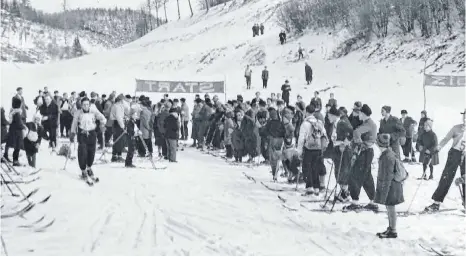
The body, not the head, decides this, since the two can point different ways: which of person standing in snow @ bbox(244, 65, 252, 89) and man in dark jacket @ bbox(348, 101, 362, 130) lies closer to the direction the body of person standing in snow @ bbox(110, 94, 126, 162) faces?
the man in dark jacket

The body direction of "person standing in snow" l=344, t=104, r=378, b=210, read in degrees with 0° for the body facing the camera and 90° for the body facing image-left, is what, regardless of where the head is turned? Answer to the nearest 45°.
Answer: approximately 90°

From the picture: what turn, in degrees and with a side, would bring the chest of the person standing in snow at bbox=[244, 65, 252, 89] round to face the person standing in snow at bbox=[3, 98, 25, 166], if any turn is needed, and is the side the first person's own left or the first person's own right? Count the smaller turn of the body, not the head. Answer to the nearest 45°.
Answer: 0° — they already face them

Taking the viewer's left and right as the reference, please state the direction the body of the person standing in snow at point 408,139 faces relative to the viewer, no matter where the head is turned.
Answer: facing to the left of the viewer

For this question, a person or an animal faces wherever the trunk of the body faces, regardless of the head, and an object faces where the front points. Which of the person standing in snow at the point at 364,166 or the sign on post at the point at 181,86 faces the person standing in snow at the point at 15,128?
the person standing in snow at the point at 364,166

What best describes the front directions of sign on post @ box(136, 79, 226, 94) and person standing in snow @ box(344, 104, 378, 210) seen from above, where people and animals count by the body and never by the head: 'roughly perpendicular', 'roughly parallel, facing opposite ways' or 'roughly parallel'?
roughly perpendicular

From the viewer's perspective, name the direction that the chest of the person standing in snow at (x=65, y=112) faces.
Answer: toward the camera

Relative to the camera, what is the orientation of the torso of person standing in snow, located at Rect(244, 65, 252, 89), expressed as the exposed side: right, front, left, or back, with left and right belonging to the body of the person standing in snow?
front

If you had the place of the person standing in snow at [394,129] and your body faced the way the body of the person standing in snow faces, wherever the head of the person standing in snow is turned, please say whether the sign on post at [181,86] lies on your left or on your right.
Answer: on your right
